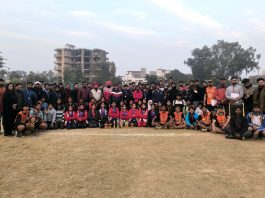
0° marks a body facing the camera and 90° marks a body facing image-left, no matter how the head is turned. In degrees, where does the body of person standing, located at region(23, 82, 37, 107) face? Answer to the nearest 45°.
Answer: approximately 0°

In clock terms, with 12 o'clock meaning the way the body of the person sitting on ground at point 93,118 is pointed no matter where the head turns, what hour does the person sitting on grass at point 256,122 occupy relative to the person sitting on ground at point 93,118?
the person sitting on grass at point 256,122 is roughly at 10 o'clock from the person sitting on ground at point 93,118.

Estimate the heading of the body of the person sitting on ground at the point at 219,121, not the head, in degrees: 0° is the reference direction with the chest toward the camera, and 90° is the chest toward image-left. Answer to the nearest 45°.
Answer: approximately 0°

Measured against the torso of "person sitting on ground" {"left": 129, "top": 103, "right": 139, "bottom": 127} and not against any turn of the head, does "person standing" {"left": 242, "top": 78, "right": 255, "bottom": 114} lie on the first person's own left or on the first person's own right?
on the first person's own left

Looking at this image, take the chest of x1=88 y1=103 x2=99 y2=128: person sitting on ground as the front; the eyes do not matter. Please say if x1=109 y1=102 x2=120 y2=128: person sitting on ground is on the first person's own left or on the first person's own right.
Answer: on the first person's own left

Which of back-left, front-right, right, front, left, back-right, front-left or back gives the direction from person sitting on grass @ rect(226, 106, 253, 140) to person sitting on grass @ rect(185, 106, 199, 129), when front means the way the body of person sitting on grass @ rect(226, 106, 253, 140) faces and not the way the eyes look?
back-right

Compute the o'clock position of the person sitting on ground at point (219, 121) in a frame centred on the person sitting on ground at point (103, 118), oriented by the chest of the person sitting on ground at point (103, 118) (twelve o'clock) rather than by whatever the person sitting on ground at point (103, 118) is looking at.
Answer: the person sitting on ground at point (219, 121) is roughly at 10 o'clock from the person sitting on ground at point (103, 118).
